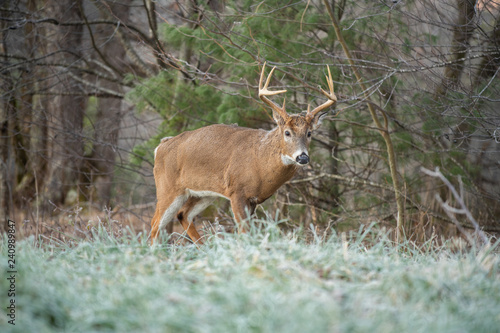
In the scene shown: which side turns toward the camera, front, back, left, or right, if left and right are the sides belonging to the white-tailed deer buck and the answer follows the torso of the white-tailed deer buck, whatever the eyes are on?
right

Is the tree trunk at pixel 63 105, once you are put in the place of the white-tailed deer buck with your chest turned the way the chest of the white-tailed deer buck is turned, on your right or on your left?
on your left
